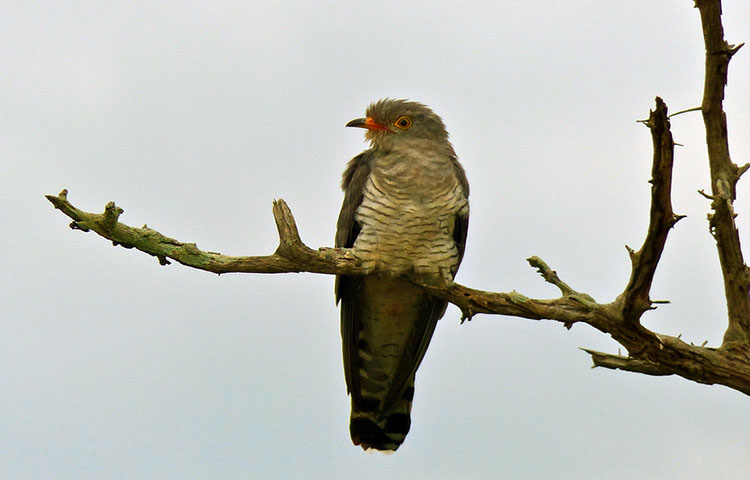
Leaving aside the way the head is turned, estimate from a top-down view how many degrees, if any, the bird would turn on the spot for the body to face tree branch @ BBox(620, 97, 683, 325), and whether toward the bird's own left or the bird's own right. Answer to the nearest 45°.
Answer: approximately 45° to the bird's own left

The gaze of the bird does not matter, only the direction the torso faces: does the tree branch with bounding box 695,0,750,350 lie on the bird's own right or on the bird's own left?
on the bird's own left

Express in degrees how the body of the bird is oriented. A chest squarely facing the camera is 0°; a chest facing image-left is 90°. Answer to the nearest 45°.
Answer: approximately 0°
